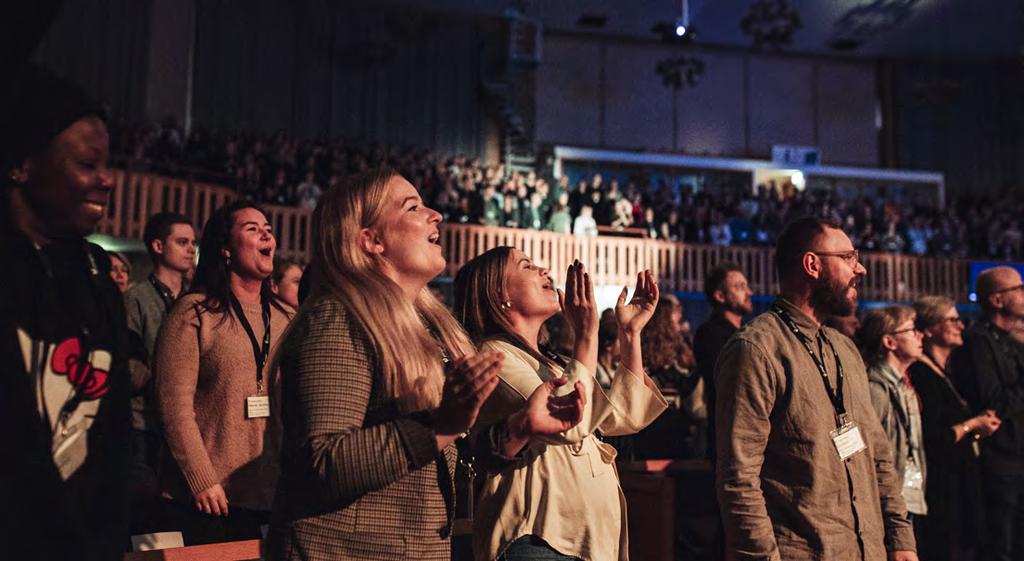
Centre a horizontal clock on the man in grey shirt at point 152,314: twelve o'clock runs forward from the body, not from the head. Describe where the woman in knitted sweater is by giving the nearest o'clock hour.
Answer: The woman in knitted sweater is roughly at 1 o'clock from the man in grey shirt.

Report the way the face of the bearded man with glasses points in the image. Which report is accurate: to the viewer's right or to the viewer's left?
to the viewer's right

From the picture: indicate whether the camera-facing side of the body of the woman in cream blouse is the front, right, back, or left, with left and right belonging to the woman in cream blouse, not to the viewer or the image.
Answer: right

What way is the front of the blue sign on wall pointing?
toward the camera

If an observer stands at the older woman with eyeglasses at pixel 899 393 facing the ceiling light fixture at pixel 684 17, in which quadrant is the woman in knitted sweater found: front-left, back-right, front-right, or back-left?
back-left

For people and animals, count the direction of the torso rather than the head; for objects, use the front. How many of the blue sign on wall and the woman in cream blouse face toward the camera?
1

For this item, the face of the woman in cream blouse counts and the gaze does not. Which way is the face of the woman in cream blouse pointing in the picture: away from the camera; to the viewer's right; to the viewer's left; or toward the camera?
to the viewer's right

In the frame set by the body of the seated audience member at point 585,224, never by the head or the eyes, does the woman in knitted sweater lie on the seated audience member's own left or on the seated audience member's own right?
on the seated audience member's own right

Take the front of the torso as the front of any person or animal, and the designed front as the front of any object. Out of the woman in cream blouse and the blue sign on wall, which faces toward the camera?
the blue sign on wall

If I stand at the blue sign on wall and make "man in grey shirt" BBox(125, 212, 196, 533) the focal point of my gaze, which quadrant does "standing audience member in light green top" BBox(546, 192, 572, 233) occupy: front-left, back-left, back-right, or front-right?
front-right

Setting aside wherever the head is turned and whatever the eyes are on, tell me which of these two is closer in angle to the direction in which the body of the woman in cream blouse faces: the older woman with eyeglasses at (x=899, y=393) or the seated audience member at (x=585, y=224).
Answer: the older woman with eyeglasses

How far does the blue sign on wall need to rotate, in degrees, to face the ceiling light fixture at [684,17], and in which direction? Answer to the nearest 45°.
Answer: approximately 45° to its right

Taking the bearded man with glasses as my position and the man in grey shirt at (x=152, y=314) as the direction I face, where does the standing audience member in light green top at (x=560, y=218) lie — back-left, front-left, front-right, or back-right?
front-right

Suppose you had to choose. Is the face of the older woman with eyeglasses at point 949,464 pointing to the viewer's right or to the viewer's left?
to the viewer's right

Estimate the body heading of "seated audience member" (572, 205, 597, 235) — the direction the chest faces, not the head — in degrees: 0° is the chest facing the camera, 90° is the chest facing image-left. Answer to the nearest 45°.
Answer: approximately 315°

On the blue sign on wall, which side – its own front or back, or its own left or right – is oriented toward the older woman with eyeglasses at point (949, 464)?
front

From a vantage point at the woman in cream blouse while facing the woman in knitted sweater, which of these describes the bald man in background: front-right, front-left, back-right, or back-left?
back-right
